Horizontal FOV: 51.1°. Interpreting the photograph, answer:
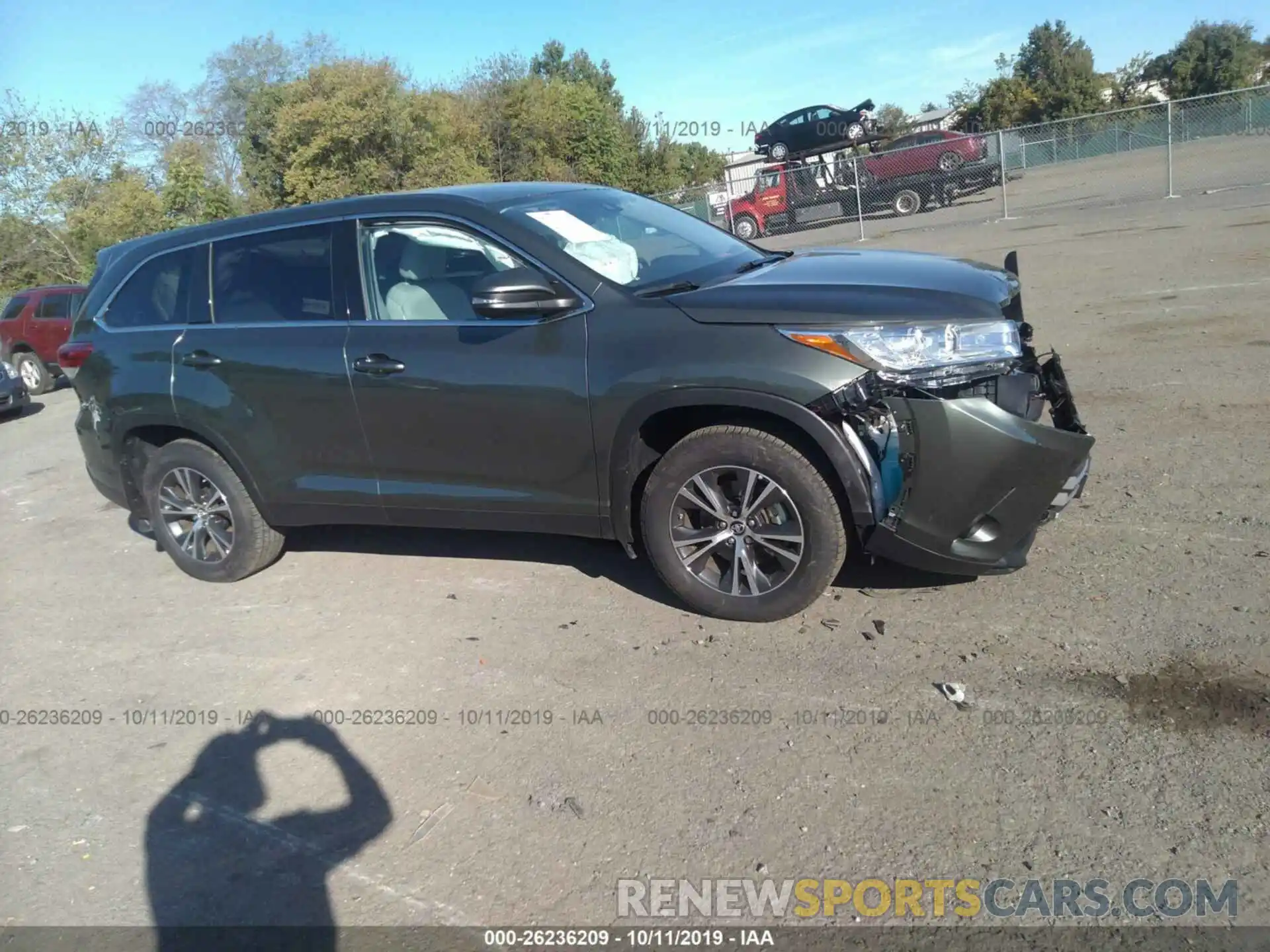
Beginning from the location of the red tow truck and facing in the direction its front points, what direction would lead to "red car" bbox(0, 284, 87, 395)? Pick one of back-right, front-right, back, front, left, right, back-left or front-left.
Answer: front-left

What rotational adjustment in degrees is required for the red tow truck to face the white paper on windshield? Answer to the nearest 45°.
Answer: approximately 90° to its left

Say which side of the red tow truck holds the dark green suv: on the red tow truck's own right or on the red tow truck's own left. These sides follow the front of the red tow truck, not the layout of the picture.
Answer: on the red tow truck's own left

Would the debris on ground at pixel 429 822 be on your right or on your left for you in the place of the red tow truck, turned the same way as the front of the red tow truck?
on your left

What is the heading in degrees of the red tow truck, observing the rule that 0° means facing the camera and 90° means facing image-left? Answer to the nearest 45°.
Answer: approximately 90°

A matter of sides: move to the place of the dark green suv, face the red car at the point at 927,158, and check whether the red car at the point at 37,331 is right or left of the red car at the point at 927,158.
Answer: left

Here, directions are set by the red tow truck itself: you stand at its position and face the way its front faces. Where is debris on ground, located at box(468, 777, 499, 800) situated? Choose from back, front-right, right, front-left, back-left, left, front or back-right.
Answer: left

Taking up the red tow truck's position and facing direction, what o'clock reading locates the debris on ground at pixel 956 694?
The debris on ground is roughly at 9 o'clock from the red tow truck.

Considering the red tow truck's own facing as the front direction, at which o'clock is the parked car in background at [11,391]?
The parked car in background is roughly at 10 o'clock from the red tow truck.
